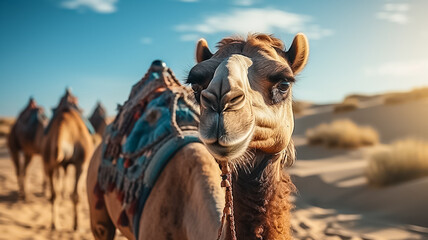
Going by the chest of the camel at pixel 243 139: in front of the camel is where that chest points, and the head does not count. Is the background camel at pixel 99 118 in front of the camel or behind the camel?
behind

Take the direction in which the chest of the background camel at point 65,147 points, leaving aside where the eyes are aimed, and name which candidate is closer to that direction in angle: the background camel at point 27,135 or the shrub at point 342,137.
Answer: the background camel

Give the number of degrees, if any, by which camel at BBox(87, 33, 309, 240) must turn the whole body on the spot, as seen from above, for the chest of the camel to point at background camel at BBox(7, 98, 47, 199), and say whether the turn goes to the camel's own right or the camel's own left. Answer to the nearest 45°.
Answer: approximately 180°

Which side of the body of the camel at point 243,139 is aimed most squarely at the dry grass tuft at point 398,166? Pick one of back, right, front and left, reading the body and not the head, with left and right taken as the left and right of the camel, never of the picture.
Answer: left
